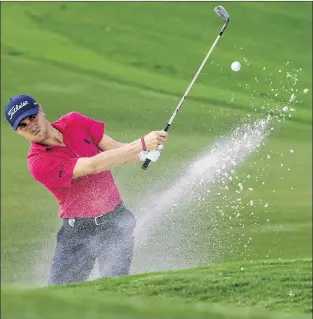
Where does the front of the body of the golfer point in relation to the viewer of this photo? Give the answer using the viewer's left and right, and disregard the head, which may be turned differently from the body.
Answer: facing the viewer and to the right of the viewer
